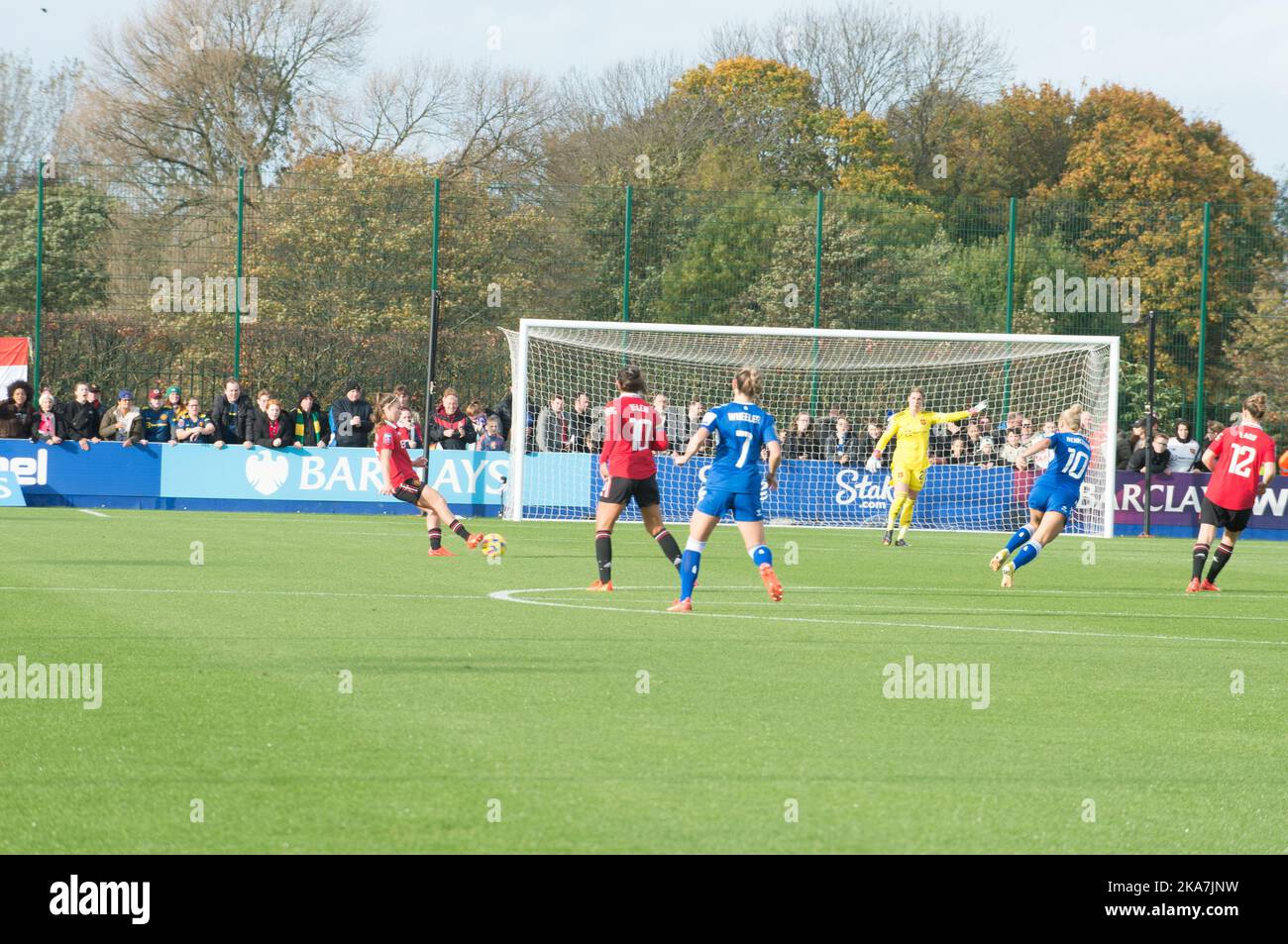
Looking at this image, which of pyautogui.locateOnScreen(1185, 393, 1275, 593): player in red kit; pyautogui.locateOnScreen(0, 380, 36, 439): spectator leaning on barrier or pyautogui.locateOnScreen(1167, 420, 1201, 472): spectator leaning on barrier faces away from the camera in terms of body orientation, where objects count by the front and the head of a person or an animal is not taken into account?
the player in red kit

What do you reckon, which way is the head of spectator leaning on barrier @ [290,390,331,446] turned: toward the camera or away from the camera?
toward the camera

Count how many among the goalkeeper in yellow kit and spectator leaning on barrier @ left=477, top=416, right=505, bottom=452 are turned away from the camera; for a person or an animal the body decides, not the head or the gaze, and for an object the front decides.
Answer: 0

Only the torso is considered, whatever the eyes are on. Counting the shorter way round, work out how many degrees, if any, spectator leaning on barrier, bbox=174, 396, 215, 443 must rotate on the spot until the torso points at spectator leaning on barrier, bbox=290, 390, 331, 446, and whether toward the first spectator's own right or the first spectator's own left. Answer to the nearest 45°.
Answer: approximately 90° to the first spectator's own left

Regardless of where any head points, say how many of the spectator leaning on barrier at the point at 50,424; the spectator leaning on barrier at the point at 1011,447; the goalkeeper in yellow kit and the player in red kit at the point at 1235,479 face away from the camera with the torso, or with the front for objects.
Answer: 1

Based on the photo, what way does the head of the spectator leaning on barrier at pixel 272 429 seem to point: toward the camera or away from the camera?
toward the camera

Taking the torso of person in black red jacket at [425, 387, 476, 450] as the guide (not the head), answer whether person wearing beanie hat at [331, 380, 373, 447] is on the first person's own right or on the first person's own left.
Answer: on the first person's own right

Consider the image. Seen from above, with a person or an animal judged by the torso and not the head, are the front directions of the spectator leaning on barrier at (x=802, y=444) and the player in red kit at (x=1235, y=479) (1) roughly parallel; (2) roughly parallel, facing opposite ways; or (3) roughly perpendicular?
roughly parallel, facing opposite ways

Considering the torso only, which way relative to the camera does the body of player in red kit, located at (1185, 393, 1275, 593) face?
away from the camera

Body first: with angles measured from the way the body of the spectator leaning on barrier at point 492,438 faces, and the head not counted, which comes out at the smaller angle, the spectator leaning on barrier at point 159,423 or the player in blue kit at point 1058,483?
the player in blue kit

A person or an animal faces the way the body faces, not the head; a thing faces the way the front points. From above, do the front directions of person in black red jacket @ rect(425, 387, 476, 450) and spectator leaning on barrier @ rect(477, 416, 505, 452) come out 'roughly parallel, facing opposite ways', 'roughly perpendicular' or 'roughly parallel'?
roughly parallel

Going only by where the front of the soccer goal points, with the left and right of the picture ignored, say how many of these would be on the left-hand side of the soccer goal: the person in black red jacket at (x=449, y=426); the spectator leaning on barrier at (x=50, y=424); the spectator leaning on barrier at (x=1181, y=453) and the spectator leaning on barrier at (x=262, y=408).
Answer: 1

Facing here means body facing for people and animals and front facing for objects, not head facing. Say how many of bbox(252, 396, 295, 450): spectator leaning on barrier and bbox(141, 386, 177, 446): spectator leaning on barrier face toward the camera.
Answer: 2

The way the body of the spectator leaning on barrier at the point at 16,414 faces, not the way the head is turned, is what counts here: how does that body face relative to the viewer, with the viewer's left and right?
facing the viewer

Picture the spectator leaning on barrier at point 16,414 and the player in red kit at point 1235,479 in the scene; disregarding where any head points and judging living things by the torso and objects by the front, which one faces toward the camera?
the spectator leaning on barrier

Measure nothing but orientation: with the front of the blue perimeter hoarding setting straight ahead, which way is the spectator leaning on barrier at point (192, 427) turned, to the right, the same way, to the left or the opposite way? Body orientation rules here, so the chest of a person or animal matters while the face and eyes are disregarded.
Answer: the same way

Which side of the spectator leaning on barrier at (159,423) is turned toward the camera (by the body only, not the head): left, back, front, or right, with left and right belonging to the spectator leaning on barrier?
front

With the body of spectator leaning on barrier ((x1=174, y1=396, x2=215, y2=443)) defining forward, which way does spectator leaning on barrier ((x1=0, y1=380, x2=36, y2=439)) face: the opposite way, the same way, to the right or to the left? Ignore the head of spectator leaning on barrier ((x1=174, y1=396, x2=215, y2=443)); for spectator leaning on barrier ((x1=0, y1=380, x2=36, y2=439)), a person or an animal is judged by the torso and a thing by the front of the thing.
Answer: the same way

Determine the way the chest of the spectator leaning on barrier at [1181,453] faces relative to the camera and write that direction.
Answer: toward the camera
